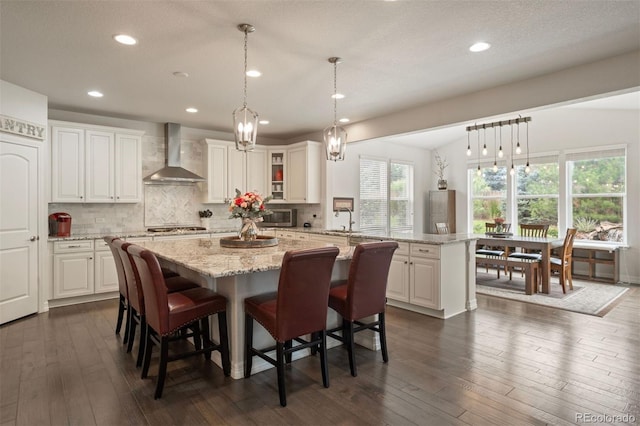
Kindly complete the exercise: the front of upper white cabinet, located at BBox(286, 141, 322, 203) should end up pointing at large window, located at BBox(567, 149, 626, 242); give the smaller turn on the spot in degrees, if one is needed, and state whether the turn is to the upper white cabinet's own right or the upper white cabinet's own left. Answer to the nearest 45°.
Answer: approximately 135° to the upper white cabinet's own left

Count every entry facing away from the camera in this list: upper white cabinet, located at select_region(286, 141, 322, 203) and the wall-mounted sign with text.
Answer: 0

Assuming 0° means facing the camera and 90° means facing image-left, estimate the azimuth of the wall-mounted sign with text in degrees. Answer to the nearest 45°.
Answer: approximately 315°

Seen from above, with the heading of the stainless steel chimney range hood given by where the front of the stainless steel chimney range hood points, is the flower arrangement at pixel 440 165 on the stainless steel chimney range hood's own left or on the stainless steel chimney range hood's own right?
on the stainless steel chimney range hood's own left

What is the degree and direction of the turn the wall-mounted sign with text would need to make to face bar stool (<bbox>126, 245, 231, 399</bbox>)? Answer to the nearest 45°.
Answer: approximately 45° to its right

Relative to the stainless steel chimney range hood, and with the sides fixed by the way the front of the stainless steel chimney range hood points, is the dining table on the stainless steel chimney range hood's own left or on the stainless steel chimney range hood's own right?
on the stainless steel chimney range hood's own left

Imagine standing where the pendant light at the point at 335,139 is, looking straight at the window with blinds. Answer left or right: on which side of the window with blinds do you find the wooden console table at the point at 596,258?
right

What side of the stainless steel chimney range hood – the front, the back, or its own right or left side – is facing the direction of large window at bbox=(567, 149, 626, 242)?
left

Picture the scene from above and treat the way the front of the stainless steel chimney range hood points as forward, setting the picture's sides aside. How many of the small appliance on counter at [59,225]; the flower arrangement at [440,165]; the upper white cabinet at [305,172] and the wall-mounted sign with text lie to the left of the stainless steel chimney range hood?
2

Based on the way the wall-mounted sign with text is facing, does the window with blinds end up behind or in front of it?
in front

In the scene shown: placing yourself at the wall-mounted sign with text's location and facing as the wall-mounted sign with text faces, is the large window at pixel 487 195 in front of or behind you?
in front

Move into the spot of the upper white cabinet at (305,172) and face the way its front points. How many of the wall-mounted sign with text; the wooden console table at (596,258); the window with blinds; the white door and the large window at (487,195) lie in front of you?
2

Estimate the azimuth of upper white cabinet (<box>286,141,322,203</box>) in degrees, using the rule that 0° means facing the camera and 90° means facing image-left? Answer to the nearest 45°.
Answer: approximately 45°
